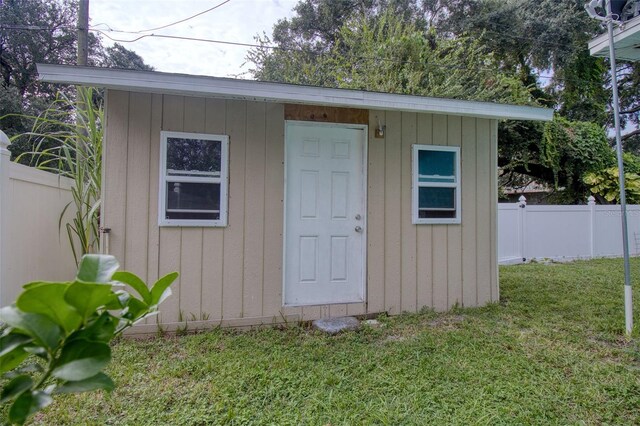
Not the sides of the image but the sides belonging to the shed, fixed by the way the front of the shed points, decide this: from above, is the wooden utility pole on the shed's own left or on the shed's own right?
on the shed's own right

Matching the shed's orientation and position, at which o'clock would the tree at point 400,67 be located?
The tree is roughly at 7 o'clock from the shed.

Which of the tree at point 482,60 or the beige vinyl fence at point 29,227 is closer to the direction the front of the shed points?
the beige vinyl fence

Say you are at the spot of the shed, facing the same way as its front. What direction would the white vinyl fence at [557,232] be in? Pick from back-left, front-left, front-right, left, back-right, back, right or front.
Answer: back-left

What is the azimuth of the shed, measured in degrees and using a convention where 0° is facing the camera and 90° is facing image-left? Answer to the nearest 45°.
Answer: approximately 0°

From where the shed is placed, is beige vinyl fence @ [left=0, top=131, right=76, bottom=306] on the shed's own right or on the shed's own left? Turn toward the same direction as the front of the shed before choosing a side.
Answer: on the shed's own right

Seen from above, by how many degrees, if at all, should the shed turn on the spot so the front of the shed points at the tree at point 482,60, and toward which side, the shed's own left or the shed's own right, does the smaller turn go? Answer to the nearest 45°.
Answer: approximately 135° to the shed's own left

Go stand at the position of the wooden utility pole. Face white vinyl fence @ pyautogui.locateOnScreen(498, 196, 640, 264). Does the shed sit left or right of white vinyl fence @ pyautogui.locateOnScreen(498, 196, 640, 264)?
right
